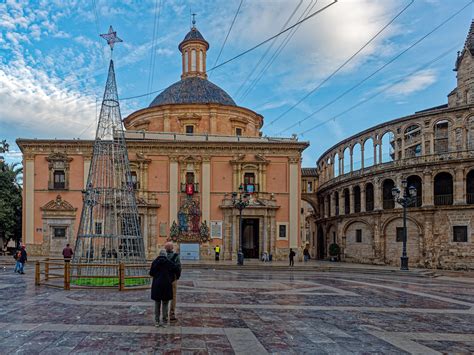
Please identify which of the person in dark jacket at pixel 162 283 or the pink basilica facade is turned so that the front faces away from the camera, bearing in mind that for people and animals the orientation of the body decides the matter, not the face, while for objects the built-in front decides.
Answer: the person in dark jacket

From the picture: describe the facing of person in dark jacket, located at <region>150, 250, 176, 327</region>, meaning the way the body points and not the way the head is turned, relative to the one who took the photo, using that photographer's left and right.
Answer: facing away from the viewer

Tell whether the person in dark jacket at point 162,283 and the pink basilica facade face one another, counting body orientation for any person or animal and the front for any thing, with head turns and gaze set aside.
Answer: yes

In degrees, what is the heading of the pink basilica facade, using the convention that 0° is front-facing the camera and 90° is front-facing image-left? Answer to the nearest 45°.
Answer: approximately 0°

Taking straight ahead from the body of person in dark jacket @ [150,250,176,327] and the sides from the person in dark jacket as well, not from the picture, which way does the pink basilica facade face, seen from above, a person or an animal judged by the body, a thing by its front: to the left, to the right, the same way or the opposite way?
the opposite way

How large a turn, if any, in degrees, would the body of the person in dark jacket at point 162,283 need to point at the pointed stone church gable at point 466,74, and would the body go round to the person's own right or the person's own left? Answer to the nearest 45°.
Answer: approximately 45° to the person's own right

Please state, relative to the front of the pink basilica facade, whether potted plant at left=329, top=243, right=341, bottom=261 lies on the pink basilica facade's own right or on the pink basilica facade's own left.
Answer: on the pink basilica facade's own left

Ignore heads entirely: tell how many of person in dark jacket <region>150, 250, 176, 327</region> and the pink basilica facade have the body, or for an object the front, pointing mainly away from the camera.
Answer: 1

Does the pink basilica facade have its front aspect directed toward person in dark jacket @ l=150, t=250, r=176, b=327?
yes
